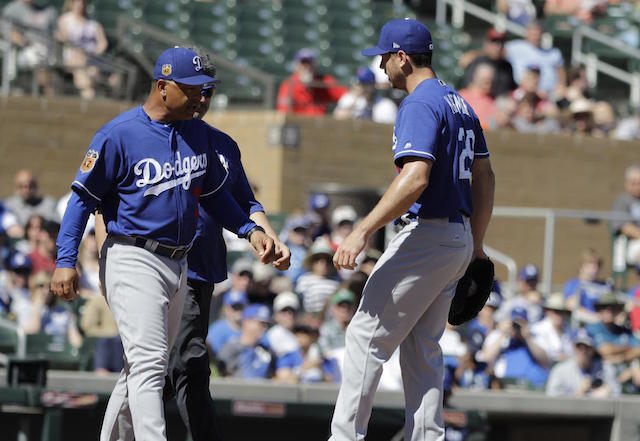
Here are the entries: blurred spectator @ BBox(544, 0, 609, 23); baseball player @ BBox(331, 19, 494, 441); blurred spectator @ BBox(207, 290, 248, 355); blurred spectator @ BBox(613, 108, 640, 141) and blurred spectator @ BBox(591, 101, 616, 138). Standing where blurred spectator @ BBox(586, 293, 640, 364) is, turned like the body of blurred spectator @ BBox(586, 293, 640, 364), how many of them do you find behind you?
3

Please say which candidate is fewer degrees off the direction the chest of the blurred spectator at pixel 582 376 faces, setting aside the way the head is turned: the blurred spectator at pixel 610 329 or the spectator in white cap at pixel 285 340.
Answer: the spectator in white cap

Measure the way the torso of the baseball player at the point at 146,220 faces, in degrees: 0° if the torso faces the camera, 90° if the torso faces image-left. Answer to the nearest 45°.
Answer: approximately 315°

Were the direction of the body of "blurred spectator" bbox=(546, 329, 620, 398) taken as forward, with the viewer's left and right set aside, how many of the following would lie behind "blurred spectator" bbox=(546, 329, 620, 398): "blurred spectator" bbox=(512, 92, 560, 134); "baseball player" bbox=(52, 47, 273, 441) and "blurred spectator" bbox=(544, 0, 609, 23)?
2

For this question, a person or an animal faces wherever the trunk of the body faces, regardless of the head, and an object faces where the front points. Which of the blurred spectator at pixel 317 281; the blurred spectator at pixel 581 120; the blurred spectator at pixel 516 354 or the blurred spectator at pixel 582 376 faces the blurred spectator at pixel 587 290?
the blurred spectator at pixel 581 120

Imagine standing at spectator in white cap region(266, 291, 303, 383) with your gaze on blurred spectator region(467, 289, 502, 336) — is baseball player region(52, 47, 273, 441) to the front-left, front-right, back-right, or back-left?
back-right

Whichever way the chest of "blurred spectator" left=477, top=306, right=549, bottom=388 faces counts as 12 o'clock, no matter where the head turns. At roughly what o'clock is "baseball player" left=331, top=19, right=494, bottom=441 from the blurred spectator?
The baseball player is roughly at 12 o'clock from the blurred spectator.

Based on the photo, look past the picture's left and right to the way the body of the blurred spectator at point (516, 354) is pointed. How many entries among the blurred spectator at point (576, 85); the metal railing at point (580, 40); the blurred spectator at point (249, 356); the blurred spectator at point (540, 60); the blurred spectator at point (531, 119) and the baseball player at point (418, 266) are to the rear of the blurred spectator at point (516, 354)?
4
